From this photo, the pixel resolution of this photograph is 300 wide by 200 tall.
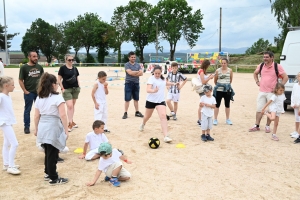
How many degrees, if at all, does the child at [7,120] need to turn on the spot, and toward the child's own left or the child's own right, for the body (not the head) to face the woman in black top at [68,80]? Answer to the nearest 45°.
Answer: approximately 45° to the child's own left

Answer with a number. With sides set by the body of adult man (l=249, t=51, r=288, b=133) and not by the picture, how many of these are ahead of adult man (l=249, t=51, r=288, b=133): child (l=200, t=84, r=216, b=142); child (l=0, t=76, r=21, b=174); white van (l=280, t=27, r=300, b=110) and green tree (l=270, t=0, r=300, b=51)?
2

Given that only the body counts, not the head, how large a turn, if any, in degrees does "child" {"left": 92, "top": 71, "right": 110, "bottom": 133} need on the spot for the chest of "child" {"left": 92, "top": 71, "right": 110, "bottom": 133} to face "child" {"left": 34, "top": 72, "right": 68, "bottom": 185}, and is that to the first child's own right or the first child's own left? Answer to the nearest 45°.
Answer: approximately 45° to the first child's own right

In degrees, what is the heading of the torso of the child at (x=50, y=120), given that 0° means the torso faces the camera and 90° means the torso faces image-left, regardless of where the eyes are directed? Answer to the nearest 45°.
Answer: approximately 225°

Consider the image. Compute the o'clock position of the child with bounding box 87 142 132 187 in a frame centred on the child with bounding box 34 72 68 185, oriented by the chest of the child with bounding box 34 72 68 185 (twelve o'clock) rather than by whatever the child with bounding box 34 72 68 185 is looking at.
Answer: the child with bounding box 87 142 132 187 is roughly at 2 o'clock from the child with bounding box 34 72 68 185.

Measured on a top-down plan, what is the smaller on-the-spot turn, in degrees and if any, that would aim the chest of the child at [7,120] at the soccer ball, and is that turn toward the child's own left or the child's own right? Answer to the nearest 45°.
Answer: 0° — they already face it

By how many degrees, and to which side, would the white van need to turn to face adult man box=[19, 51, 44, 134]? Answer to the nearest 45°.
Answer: approximately 135° to its left

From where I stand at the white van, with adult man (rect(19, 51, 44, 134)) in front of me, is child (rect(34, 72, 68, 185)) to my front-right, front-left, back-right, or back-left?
front-left

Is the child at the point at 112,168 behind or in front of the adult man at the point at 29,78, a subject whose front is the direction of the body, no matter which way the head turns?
in front

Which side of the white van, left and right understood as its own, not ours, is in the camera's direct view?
back

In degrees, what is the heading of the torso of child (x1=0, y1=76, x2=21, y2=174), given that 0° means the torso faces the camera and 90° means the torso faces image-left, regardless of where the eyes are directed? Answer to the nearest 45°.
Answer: approximately 270°

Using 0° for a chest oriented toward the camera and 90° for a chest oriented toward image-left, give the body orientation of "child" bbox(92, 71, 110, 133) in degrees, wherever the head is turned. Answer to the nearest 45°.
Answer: approximately 315°

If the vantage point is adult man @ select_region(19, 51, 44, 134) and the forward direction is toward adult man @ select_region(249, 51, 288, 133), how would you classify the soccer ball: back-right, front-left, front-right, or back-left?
front-right
